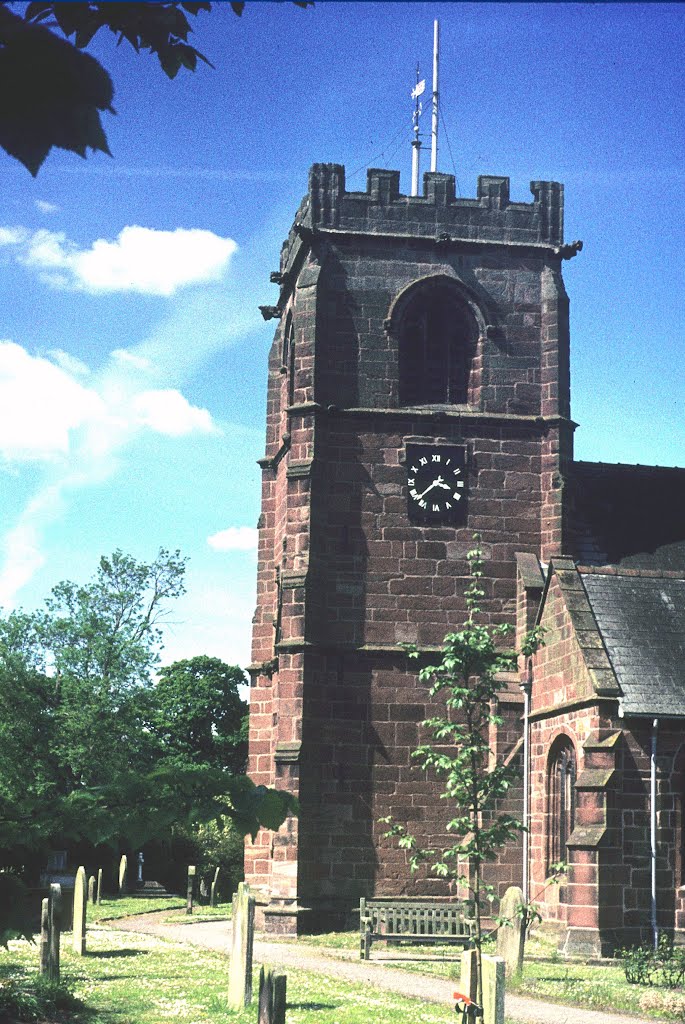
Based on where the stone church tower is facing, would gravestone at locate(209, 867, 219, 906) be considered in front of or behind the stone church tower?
behind

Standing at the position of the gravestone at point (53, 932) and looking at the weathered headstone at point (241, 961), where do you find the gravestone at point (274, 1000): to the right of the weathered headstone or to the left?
right

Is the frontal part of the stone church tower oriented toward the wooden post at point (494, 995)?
yes

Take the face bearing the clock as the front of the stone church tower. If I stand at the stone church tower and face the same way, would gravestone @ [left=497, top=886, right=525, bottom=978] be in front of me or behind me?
in front

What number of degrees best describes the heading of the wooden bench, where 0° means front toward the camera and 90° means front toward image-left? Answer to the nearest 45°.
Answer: approximately 0°

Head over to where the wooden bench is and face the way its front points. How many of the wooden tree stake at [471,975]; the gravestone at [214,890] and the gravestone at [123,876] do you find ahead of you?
1

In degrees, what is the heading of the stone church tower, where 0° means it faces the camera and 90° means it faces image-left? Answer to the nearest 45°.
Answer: approximately 0°

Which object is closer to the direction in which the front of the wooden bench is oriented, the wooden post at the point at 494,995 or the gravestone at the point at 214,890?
the wooden post

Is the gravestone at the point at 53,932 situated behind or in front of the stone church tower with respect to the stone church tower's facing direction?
in front
